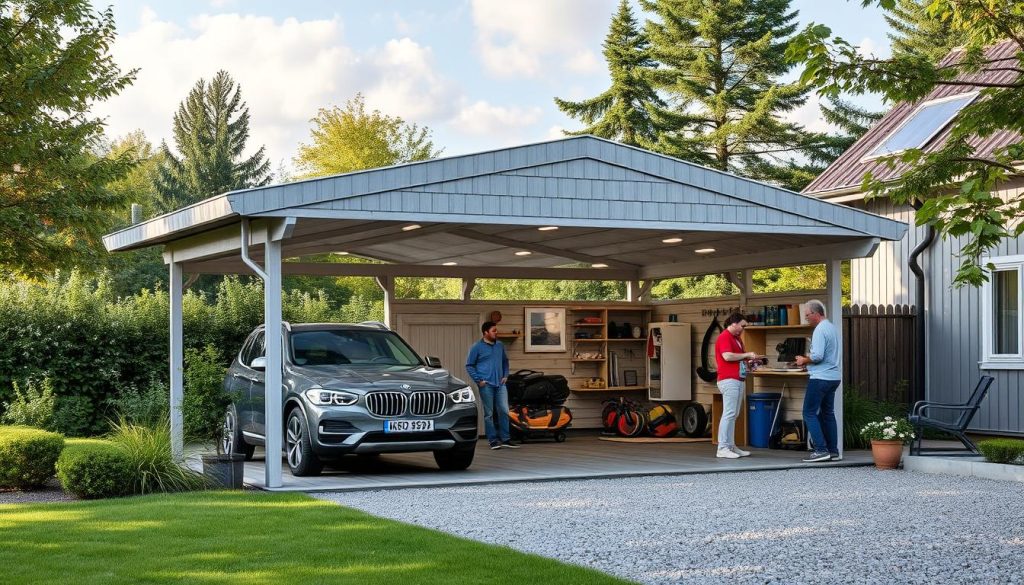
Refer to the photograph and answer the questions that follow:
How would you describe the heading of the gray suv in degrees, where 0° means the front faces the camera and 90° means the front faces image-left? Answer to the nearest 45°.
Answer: approximately 315°

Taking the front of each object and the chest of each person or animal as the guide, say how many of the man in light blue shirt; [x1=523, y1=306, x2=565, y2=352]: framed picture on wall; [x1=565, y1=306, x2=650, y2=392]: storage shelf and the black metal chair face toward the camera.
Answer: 2

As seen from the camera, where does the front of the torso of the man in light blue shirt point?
to the viewer's left

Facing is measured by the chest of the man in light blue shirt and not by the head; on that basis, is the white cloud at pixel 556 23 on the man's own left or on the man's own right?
on the man's own right

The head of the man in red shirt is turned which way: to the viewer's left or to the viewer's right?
to the viewer's right

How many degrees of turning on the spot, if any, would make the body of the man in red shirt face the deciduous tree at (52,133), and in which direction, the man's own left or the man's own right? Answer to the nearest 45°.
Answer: approximately 180°

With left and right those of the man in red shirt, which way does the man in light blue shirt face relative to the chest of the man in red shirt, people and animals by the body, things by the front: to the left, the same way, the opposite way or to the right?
the opposite way

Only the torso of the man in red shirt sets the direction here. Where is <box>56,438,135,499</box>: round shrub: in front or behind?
behind

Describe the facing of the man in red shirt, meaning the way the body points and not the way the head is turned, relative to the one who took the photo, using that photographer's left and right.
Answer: facing to the right of the viewer

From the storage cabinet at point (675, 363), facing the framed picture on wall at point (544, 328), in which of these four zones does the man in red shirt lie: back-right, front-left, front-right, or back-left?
back-left

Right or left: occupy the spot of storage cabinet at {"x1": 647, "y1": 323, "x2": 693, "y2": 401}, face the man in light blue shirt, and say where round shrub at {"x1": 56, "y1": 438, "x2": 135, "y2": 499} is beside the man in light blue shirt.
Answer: right

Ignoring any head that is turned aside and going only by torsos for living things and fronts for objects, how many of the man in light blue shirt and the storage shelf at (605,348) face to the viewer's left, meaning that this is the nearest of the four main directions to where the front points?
1
